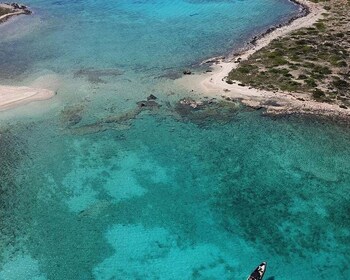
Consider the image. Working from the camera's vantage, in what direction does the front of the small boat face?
facing away from the viewer and to the right of the viewer
